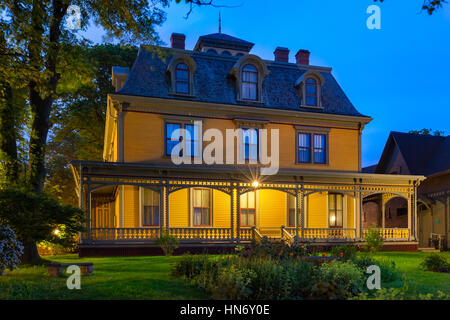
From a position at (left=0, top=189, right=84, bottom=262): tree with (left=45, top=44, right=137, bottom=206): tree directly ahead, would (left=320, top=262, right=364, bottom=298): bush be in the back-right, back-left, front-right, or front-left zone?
back-right

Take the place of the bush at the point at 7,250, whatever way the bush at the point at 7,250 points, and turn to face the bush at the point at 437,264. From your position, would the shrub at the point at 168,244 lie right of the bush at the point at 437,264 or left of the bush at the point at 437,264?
left

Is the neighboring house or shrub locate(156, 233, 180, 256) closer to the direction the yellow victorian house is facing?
the shrub

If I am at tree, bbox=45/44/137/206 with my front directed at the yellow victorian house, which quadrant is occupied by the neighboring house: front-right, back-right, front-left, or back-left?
front-left

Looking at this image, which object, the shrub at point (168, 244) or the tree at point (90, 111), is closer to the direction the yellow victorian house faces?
the shrub

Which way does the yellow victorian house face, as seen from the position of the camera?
facing the viewer

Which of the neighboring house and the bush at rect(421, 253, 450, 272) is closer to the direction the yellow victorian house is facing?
the bush

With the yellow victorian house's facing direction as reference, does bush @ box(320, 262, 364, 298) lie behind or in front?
in front

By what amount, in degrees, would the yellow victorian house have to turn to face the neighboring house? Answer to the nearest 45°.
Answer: approximately 135° to its left

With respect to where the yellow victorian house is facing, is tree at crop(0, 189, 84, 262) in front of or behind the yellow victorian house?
in front
